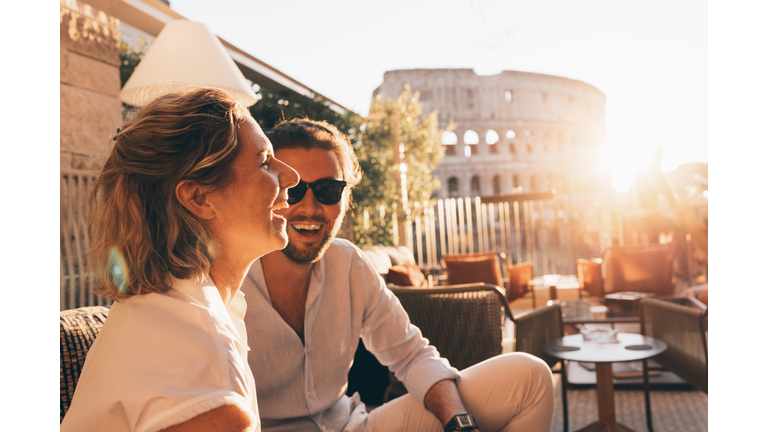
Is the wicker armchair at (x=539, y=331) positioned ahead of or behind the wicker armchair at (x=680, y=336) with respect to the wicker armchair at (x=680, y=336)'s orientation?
ahead

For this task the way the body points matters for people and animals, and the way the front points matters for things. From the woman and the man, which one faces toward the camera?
the man

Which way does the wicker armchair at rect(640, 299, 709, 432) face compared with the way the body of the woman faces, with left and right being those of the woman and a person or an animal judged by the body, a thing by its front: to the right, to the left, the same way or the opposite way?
the opposite way

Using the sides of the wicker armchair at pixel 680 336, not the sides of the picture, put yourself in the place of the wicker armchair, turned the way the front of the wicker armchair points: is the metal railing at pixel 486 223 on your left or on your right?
on your right

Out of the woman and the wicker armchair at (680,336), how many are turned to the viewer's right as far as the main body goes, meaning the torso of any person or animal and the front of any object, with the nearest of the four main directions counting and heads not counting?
1

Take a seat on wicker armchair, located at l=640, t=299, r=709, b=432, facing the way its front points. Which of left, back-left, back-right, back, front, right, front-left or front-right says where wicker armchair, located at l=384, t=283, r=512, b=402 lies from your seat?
front

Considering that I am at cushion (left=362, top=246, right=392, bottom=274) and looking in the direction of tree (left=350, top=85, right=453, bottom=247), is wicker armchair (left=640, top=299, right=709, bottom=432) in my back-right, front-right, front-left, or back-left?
back-right

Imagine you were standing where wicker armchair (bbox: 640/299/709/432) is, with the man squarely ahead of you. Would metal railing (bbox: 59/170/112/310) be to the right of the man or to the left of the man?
right

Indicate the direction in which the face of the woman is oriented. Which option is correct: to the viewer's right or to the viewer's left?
to the viewer's right

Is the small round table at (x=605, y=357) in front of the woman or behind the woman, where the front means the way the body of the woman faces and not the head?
in front

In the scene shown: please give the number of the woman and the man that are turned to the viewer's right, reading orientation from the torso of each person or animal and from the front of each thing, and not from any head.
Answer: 1

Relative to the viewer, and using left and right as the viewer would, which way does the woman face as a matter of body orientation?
facing to the right of the viewer

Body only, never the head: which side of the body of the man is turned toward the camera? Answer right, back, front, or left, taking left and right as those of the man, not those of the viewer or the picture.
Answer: front

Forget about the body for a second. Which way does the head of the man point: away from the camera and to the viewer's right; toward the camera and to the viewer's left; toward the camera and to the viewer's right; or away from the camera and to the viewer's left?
toward the camera and to the viewer's left

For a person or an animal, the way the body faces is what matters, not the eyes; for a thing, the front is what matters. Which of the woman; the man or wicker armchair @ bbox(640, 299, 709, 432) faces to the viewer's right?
the woman
